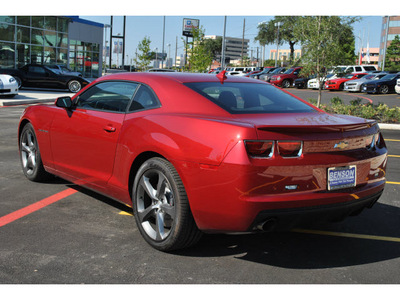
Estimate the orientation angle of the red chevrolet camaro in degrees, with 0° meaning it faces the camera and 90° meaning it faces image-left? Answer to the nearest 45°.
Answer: approximately 135°

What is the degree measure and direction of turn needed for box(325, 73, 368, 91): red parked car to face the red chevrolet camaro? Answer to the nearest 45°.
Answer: approximately 45° to its left
